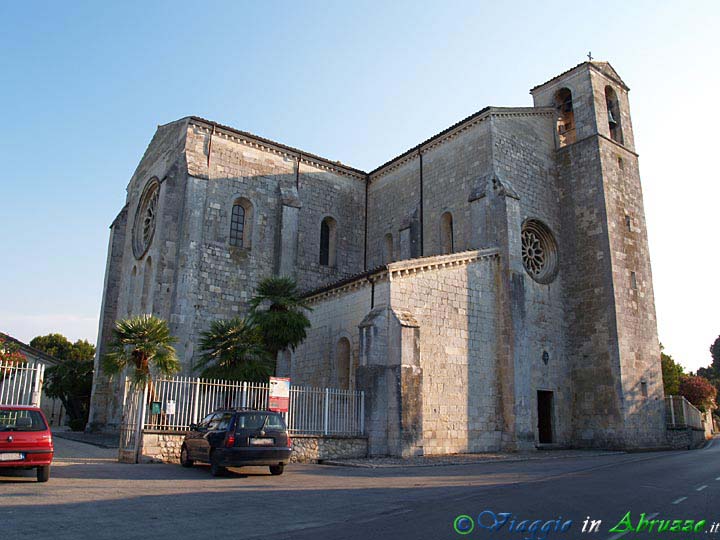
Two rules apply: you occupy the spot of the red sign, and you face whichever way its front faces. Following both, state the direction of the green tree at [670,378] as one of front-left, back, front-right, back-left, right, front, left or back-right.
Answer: back-left

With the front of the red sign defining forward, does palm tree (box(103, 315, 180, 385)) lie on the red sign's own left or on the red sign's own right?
on the red sign's own right

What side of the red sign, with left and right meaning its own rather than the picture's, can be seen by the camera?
front

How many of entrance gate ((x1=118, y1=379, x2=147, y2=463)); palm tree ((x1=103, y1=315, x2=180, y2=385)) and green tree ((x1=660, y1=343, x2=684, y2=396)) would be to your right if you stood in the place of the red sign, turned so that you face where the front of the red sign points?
2

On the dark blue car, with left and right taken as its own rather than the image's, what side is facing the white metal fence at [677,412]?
right

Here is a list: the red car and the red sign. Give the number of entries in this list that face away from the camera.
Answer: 1

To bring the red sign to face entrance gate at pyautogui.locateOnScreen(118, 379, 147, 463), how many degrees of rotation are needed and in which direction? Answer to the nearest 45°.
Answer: approximately 90° to its right

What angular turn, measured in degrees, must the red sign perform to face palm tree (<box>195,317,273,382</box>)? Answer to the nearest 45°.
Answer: approximately 135° to its right

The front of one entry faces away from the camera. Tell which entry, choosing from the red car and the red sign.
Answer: the red car

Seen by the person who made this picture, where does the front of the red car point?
facing away from the viewer

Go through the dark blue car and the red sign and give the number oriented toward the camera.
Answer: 1

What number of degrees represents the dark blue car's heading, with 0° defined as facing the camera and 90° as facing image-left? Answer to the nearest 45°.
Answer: approximately 135°

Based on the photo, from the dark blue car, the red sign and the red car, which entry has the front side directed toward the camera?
the red sign

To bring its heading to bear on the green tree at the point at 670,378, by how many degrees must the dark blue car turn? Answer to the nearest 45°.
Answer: approximately 90° to its right

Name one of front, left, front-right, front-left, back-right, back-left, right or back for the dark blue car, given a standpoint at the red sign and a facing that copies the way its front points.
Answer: front

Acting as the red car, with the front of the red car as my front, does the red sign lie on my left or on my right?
on my right

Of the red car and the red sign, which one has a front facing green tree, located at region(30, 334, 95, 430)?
the red car
